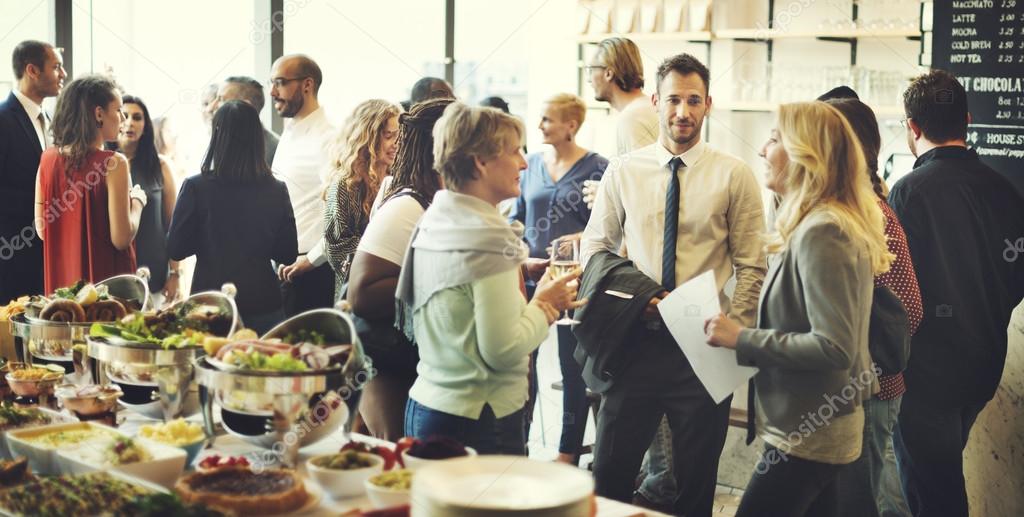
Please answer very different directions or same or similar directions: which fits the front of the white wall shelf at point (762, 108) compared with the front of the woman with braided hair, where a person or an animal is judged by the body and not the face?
very different directions

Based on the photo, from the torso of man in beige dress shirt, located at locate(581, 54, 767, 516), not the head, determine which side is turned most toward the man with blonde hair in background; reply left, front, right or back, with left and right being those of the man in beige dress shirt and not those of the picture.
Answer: back

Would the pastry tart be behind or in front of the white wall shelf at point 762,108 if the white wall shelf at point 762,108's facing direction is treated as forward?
in front

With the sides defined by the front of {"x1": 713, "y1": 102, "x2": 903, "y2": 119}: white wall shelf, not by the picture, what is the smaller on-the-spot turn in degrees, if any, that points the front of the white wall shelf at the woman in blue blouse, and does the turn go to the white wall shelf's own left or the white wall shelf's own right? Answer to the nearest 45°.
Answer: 0° — it already faces them

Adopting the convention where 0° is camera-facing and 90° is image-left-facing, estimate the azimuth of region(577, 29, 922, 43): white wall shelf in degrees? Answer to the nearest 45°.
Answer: approximately 0°

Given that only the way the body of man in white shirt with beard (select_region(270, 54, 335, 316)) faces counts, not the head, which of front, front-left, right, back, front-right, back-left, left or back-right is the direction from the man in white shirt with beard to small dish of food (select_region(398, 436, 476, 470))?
left

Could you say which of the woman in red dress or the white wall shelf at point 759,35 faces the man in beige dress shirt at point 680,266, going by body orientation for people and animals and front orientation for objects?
the white wall shelf

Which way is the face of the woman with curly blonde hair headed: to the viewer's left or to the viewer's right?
to the viewer's right

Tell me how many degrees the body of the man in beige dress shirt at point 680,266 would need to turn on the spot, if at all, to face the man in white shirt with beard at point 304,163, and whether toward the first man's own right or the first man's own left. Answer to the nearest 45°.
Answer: approximately 135° to the first man's own right

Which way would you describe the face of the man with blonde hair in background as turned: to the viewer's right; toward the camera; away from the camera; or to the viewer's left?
to the viewer's left

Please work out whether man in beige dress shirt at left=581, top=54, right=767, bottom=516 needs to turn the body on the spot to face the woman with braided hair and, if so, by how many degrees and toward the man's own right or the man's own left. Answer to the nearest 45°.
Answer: approximately 45° to the man's own right

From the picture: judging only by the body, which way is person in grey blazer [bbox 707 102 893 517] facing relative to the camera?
to the viewer's left

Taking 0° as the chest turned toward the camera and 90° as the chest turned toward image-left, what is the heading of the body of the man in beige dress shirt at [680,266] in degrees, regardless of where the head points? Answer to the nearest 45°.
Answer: approximately 0°
